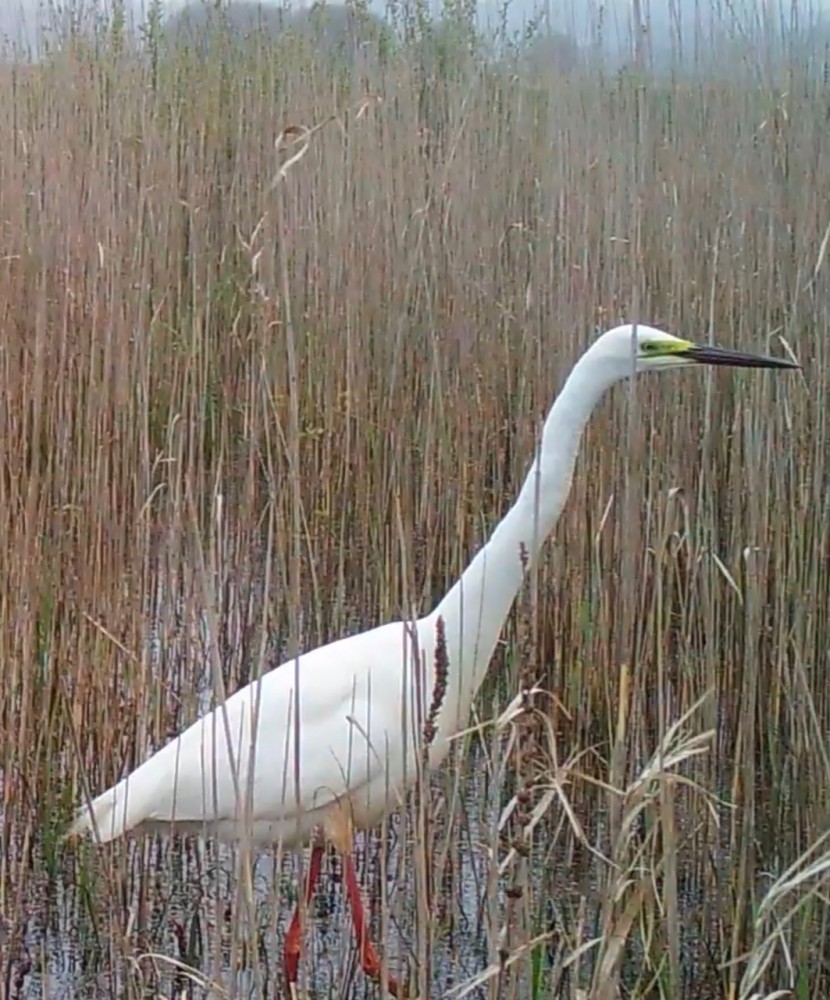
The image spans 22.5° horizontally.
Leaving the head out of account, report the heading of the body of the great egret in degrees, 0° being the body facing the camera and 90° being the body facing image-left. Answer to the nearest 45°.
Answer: approximately 270°
